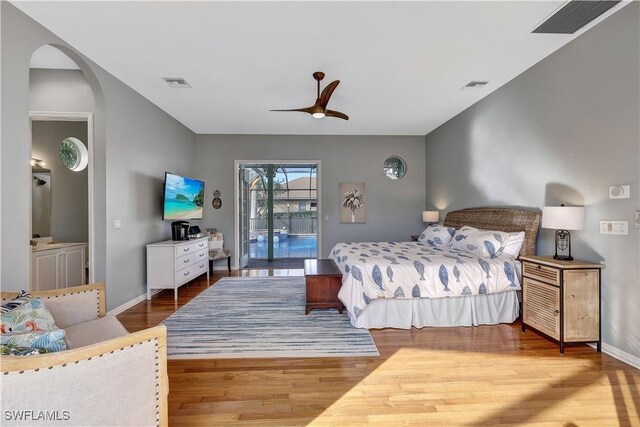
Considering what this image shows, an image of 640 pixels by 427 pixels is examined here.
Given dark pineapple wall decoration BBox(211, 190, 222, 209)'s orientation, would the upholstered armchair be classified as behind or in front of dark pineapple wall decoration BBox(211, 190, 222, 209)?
in front

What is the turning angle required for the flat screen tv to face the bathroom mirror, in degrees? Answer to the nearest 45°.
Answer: approximately 135° to its right

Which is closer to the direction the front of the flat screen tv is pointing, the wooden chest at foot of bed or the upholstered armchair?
the wooden chest at foot of bed

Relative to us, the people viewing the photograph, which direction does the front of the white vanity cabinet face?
facing the viewer and to the right of the viewer

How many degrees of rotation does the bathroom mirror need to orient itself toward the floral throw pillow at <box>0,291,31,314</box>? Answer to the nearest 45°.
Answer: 0° — it already faces it

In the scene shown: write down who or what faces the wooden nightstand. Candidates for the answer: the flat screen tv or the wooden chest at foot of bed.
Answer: the flat screen tv

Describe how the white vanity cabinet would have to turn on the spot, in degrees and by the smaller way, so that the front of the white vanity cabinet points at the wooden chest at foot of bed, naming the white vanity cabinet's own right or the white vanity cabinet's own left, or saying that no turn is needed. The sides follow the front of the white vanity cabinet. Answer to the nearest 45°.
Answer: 0° — it already faces it

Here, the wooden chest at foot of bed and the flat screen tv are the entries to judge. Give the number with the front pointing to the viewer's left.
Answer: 1

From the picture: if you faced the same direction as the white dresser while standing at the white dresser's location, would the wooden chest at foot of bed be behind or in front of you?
in front

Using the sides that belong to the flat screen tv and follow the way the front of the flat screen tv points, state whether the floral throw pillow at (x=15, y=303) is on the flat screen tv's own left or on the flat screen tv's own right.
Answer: on the flat screen tv's own right

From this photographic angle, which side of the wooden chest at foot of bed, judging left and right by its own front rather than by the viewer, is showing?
left

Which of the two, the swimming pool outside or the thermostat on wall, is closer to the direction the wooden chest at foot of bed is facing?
the swimming pool outside

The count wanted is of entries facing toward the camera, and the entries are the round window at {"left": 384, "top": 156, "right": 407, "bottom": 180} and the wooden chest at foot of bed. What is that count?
1
